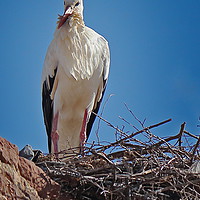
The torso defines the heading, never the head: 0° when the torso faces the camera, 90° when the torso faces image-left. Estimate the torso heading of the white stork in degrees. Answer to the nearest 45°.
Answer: approximately 0°
